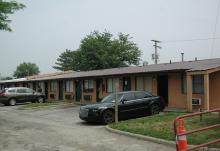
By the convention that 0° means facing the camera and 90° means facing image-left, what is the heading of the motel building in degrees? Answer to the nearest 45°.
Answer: approximately 45°

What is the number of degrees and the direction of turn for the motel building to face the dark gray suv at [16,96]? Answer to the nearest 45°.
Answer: approximately 90° to its right

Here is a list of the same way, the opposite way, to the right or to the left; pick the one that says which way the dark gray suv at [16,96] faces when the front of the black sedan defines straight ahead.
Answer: the opposite way

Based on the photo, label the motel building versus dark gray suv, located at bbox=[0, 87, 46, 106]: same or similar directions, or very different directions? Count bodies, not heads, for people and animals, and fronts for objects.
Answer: very different directions

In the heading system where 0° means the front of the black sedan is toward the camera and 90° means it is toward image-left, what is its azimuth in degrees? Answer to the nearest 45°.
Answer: approximately 45°

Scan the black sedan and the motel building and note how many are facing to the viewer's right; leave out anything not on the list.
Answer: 0

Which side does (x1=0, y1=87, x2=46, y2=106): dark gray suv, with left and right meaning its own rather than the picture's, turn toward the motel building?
front

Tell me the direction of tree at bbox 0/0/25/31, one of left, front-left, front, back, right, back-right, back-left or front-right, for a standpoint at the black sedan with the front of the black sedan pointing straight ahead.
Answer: front-right

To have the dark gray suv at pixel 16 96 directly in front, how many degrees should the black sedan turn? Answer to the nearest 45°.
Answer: approximately 90° to its right
